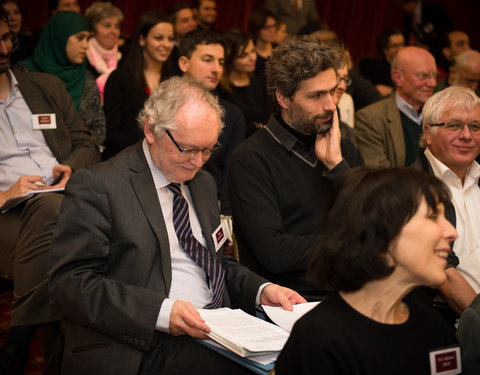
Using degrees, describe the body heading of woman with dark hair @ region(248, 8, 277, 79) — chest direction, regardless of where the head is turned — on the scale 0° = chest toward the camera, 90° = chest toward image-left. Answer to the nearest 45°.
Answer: approximately 315°

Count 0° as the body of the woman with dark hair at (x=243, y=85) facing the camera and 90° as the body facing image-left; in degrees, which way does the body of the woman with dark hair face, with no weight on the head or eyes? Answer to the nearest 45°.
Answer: approximately 315°

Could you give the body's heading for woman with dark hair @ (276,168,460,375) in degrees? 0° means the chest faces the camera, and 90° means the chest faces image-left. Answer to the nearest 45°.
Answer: approximately 315°

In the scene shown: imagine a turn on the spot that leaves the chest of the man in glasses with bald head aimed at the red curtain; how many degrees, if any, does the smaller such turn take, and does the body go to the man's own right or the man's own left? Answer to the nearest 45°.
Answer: approximately 135° to the man's own left

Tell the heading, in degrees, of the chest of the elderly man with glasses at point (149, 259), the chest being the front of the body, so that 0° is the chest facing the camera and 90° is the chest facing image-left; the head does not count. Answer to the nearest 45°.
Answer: approximately 315°

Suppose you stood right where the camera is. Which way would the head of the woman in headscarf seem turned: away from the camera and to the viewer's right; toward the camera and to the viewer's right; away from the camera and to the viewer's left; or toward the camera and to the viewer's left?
toward the camera and to the viewer's right
